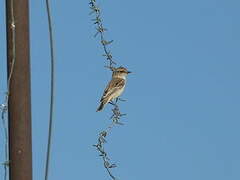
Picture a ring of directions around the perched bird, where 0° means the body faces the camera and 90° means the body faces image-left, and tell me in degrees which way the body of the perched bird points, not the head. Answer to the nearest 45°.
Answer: approximately 270°

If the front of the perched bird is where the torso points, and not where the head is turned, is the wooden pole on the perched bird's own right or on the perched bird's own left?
on the perched bird's own right
